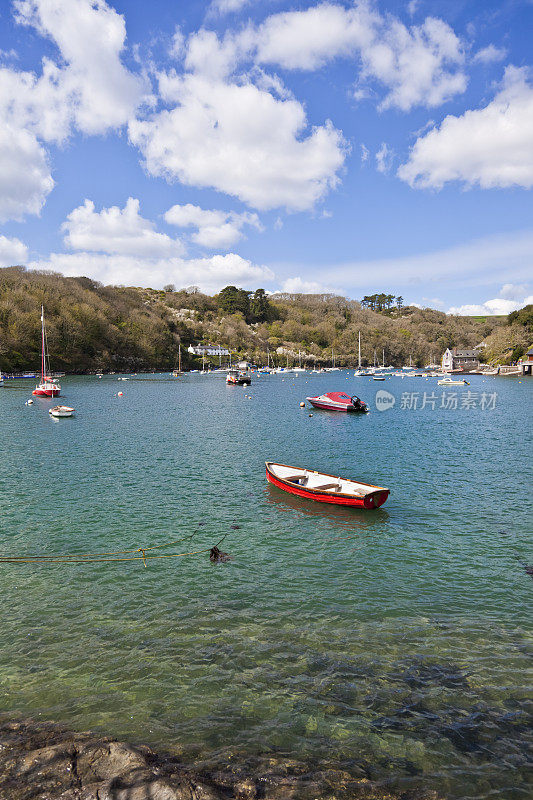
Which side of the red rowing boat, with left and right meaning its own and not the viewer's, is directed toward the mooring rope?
left

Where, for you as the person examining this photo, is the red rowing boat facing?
facing away from the viewer and to the left of the viewer
